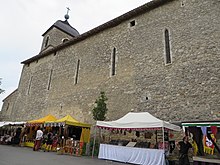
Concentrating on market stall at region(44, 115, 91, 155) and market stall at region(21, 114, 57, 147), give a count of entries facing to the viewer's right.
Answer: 0

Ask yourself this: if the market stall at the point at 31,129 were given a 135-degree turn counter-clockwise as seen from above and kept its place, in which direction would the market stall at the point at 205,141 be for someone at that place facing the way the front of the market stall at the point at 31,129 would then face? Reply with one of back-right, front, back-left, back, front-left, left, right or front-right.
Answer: front-right

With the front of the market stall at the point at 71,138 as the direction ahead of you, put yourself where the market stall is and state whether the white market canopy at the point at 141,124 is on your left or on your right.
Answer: on your left

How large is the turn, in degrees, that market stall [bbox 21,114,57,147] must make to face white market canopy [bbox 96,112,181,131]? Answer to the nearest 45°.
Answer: approximately 90° to its left

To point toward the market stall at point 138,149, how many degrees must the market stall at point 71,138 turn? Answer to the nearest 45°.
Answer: approximately 90° to its left

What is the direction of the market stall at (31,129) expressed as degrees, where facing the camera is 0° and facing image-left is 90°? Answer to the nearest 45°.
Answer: approximately 45°

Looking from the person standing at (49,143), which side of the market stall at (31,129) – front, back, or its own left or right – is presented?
left

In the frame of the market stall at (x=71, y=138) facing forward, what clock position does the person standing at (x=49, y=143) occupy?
The person standing is roughly at 3 o'clock from the market stall.

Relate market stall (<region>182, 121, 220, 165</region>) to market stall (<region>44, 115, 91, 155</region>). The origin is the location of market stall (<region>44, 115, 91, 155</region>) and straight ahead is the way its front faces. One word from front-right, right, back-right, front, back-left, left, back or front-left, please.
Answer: left

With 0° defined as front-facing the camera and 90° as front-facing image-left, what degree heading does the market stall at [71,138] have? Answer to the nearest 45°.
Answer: approximately 45°

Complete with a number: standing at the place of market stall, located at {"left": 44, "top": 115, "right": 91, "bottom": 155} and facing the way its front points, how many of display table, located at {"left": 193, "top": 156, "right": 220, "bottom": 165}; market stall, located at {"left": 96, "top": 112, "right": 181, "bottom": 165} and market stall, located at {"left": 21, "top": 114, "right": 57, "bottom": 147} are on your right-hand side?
1

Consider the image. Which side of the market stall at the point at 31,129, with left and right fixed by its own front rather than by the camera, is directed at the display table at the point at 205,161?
left
